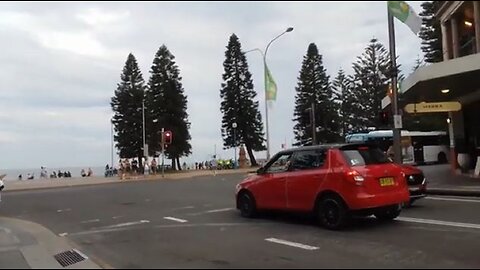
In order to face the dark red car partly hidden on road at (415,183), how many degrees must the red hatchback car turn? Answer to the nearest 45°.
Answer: approximately 90° to its right

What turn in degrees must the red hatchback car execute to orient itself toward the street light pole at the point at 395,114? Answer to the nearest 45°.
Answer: approximately 45° to its right

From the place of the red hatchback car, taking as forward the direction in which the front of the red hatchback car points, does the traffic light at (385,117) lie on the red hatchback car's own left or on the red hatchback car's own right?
on the red hatchback car's own right

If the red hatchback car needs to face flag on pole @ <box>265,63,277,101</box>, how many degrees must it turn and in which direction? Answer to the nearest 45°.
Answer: approximately 45° to its right

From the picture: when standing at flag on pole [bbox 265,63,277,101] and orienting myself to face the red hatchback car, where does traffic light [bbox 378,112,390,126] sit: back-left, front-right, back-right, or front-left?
front-left

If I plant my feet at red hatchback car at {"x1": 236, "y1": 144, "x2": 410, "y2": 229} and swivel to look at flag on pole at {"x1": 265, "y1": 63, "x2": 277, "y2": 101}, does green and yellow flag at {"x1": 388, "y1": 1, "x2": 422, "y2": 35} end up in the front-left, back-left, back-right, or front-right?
front-right

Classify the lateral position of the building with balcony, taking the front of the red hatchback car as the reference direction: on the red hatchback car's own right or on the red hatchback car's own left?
on the red hatchback car's own right

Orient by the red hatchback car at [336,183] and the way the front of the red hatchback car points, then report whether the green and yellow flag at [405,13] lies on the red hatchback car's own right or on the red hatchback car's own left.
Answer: on the red hatchback car's own right

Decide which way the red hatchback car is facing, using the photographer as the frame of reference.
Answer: facing away from the viewer and to the left of the viewer

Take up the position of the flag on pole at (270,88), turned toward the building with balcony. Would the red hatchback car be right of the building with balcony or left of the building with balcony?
right
